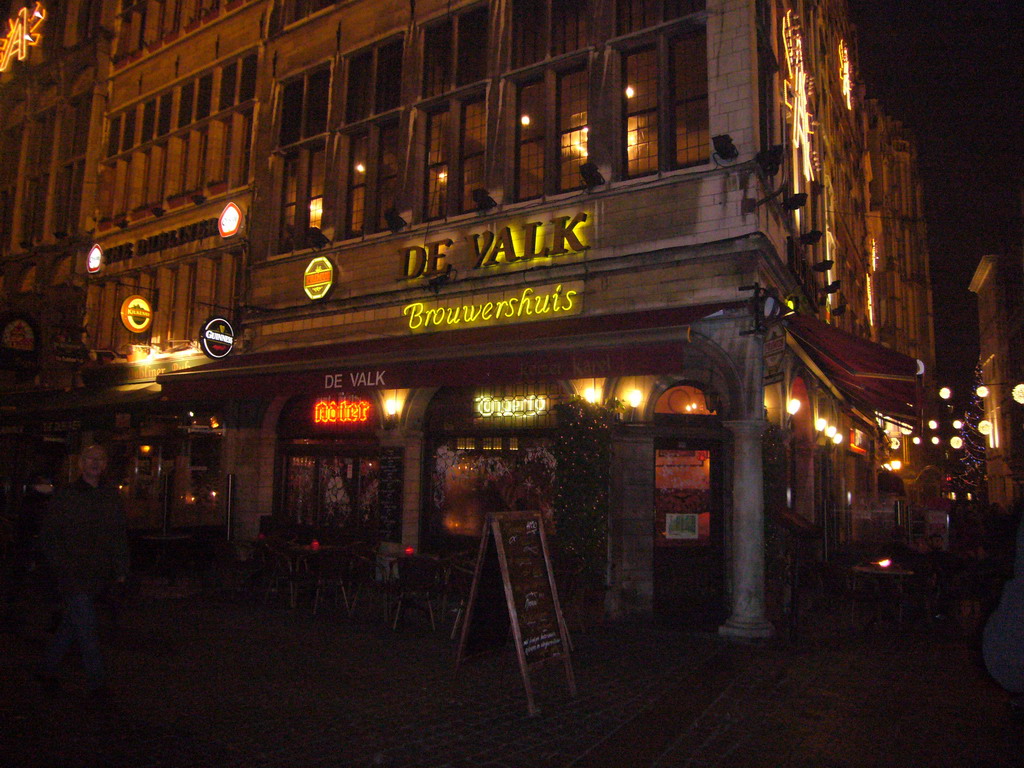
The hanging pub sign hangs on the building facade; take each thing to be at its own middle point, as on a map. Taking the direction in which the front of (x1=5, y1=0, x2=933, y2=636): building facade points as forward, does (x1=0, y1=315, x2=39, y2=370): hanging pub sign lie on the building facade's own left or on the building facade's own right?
on the building facade's own right

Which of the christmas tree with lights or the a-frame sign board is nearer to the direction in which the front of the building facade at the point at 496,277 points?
the a-frame sign board

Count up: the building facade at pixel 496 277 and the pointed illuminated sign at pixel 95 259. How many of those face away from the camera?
0

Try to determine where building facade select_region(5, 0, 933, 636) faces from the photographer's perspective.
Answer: facing the viewer and to the left of the viewer

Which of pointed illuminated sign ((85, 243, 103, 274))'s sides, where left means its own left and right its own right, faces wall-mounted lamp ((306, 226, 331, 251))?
front
